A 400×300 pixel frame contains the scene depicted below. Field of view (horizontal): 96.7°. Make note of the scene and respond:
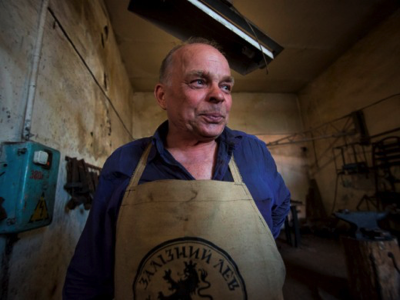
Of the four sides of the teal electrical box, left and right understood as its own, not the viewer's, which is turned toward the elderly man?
front

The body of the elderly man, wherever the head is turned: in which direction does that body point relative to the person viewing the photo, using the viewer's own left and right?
facing the viewer

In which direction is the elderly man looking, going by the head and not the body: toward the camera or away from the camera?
toward the camera

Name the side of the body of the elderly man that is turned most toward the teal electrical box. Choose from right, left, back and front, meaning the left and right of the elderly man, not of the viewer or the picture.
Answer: right

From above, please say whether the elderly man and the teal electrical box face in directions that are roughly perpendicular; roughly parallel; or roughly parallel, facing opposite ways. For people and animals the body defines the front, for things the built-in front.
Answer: roughly perpendicular

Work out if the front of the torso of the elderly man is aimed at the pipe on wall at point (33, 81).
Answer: no

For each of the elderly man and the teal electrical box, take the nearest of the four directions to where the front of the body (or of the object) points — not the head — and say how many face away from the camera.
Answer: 0

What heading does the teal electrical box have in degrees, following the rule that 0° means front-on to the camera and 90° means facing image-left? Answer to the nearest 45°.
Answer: approximately 315°
